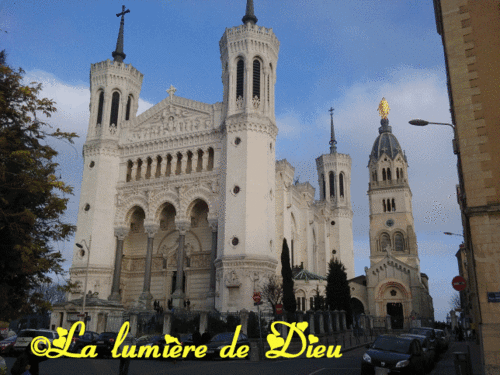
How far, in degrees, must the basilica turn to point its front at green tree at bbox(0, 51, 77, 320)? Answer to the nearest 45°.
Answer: approximately 45° to its left

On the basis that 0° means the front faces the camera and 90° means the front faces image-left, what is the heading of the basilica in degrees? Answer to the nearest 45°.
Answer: approximately 45°

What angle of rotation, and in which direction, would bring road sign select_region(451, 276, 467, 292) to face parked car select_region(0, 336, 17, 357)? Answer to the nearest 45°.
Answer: approximately 90° to its right

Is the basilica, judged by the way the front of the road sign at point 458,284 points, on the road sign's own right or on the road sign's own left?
on the road sign's own right

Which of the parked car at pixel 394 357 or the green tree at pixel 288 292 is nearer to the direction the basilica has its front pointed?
the parked car

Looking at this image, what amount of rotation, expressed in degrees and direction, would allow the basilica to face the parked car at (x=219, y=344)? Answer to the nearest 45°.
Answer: approximately 45° to its left

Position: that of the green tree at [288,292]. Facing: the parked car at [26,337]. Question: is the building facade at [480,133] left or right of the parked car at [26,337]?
left

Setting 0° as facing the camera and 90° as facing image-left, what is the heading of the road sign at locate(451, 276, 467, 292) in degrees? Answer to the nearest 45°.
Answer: approximately 0°

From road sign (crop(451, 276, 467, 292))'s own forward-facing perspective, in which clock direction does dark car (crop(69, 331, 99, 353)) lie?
The dark car is roughly at 3 o'clock from the road sign.

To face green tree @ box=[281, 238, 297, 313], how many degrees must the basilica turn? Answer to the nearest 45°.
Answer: approximately 90° to its left

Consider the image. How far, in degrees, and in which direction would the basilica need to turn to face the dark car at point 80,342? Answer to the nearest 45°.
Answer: approximately 45° to its left

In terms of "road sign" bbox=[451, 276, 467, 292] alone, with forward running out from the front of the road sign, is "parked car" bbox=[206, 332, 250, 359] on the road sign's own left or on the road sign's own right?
on the road sign's own right

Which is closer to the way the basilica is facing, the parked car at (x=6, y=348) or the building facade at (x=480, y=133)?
the parked car

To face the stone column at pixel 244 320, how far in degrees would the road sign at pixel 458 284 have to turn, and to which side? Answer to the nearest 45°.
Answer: approximately 135° to its right

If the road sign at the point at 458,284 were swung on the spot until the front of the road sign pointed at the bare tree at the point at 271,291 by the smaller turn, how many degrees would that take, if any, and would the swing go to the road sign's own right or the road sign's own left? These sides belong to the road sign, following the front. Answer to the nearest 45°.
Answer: approximately 135° to the road sign's own right
